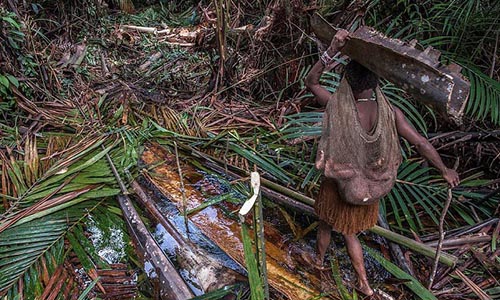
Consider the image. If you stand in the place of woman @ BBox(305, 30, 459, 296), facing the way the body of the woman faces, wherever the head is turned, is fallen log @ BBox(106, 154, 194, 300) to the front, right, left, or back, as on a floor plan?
left

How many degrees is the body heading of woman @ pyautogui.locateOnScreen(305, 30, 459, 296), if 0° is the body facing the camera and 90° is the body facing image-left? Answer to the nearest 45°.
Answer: approximately 180°
